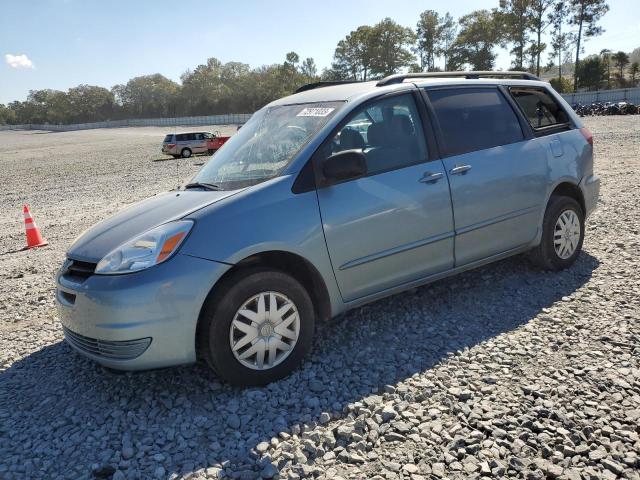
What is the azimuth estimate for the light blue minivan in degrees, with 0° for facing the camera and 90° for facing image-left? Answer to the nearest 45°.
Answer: approximately 45°

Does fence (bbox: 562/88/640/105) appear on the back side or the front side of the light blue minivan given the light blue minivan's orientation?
on the back side

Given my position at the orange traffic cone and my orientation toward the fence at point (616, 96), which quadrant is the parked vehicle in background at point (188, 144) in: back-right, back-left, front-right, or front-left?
front-left

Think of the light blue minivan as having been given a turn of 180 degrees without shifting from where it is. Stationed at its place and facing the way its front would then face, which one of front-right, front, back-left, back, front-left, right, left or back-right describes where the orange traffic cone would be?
left

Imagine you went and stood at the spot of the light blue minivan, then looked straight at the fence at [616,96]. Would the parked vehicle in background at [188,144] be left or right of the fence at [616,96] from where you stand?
left

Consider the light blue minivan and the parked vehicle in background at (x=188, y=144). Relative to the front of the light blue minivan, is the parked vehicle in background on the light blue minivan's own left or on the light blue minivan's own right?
on the light blue minivan's own right
